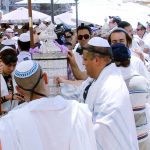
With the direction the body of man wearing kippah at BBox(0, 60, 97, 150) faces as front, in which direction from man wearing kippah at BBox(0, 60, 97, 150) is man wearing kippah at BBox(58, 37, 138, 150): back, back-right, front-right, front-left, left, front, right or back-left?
front-right

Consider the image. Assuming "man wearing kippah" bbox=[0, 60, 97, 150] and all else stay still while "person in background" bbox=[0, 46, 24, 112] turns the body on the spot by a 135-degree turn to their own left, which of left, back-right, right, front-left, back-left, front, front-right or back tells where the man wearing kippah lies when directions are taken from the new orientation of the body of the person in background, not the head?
back

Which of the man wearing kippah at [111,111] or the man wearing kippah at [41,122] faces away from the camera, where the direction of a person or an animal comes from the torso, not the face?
the man wearing kippah at [41,122]

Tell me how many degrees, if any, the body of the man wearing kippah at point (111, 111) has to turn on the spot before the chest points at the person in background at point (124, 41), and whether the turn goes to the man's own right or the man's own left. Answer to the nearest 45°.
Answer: approximately 90° to the man's own right

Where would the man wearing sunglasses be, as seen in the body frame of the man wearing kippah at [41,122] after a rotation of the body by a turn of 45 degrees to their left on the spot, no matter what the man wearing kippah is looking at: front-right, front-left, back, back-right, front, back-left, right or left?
front-right

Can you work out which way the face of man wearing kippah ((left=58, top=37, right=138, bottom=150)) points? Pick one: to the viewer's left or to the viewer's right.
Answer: to the viewer's left

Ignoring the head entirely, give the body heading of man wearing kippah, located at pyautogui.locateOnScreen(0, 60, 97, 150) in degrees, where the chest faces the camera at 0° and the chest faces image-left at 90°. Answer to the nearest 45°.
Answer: approximately 180°

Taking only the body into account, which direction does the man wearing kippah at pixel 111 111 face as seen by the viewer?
to the viewer's left

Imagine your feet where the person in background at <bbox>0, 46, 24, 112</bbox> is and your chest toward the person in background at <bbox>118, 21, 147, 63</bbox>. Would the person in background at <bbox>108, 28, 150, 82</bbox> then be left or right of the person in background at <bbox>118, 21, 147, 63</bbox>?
right

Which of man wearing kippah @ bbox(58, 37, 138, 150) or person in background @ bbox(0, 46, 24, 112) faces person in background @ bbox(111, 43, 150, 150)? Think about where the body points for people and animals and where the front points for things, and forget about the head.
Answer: person in background @ bbox(0, 46, 24, 112)

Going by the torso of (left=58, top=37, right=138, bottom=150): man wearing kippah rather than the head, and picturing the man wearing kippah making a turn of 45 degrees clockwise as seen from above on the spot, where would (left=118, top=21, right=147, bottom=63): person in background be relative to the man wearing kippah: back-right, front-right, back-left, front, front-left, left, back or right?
front-right

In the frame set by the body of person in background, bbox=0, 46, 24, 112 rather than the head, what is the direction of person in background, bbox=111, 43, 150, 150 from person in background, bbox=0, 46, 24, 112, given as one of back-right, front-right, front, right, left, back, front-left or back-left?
front
